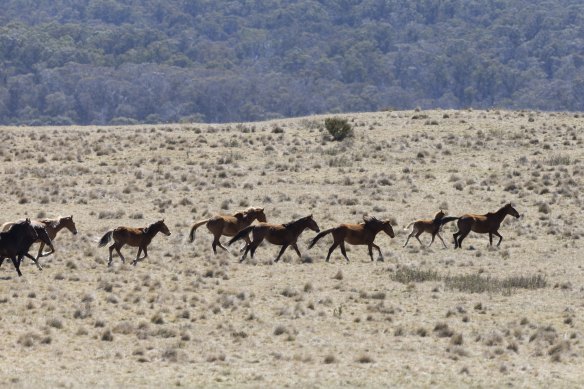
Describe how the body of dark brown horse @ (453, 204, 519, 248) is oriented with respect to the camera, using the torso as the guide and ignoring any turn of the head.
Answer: to the viewer's right

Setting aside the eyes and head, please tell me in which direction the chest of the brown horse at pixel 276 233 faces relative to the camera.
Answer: to the viewer's right

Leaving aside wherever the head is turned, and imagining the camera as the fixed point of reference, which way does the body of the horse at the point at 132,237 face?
to the viewer's right

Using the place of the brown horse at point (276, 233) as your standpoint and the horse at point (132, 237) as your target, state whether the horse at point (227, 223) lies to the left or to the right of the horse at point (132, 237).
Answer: right

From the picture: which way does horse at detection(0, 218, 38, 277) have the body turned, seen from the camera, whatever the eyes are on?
to the viewer's right

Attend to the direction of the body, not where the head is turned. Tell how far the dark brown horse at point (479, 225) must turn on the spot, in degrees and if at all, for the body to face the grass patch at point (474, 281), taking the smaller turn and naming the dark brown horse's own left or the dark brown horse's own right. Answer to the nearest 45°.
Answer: approximately 90° to the dark brown horse's own right

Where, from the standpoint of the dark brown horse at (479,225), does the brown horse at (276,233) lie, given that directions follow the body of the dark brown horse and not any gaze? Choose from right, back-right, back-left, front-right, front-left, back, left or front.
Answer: back-right

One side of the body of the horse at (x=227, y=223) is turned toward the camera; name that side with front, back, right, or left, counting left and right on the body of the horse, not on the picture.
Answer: right

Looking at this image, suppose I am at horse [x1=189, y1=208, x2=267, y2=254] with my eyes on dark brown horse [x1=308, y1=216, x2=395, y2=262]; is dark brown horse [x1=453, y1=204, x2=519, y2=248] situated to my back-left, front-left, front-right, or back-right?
front-left

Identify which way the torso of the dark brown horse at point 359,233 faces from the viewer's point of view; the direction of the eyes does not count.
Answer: to the viewer's right

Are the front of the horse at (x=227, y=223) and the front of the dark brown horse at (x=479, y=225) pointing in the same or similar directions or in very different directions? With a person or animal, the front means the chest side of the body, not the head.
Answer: same or similar directions

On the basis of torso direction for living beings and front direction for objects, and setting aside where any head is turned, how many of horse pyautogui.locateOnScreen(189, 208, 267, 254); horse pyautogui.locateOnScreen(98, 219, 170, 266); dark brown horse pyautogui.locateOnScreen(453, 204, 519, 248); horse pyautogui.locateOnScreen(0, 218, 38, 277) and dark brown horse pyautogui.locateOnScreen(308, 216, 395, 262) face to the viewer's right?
5

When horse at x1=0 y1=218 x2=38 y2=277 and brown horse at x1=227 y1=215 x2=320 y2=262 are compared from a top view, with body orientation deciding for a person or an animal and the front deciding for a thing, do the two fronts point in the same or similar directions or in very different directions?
same or similar directions
